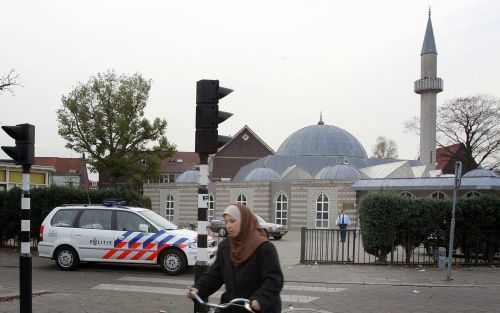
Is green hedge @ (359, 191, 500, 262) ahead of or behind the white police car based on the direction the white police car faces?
ahead

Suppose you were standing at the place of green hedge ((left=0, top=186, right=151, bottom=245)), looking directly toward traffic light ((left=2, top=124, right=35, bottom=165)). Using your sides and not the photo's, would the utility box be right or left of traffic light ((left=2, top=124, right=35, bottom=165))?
left

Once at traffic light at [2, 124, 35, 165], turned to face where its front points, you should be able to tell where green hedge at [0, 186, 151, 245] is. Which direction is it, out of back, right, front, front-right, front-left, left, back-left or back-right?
right

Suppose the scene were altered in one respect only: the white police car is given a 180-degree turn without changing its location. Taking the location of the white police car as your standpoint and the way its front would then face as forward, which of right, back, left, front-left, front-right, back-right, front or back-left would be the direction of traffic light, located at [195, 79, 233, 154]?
left

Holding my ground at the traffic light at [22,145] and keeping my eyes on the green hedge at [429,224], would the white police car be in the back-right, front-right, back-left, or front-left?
front-left

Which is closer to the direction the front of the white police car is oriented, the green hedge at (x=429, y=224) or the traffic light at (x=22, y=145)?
the green hedge

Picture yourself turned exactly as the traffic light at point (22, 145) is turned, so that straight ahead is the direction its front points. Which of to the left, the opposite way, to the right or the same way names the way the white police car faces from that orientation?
the opposite way

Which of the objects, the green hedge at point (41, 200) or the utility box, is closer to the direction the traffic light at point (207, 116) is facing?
the utility box

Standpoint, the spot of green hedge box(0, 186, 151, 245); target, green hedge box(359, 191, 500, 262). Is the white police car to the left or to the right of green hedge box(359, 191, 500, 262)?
right

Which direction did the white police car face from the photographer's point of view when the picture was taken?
facing to the right of the viewer

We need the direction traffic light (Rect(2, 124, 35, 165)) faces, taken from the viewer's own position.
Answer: facing to the left of the viewer

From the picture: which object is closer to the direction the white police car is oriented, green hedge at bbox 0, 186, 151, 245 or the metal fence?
the metal fence

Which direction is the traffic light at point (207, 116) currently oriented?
to the viewer's right
